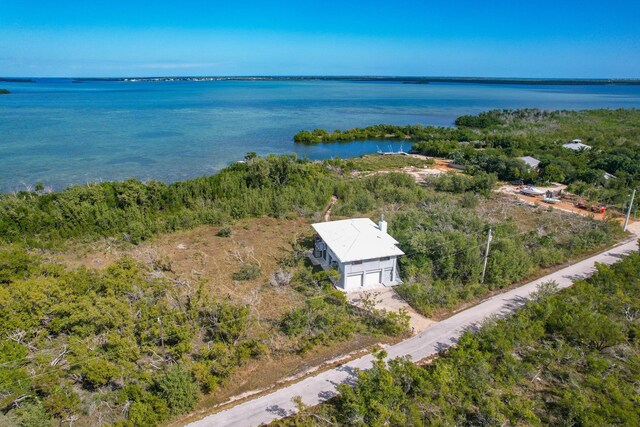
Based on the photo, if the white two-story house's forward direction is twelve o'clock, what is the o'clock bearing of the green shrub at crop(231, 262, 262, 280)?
The green shrub is roughly at 3 o'clock from the white two-story house.

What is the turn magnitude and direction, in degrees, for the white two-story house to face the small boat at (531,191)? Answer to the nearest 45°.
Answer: approximately 135° to its left

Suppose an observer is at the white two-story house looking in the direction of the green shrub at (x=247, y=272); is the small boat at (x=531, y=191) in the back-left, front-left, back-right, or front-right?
back-right

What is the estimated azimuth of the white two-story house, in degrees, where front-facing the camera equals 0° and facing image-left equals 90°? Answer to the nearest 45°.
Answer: approximately 0°

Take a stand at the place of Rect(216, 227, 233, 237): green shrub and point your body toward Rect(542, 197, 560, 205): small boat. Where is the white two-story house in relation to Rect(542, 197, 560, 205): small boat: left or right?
right

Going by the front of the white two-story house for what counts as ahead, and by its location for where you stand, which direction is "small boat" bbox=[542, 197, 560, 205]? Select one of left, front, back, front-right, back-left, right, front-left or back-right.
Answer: back-left

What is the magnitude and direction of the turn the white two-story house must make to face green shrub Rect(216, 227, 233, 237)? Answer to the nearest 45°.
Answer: approximately 135° to its right
